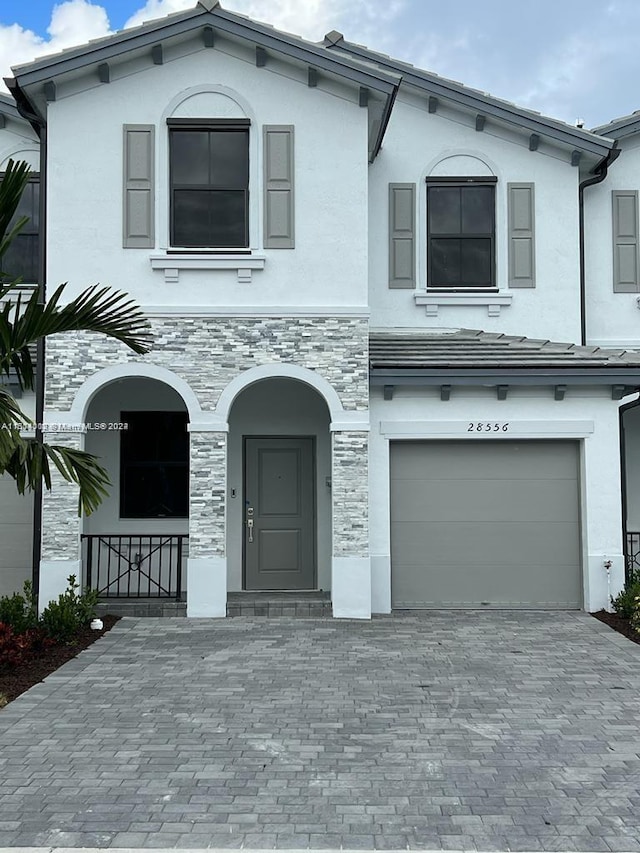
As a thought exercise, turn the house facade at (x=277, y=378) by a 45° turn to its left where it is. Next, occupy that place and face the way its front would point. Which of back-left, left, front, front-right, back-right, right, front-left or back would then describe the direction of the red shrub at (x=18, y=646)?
right

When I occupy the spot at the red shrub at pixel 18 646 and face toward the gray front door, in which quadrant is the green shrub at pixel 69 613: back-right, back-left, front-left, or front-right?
front-left

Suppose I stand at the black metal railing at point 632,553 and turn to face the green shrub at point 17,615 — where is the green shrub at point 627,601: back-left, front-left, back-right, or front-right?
front-left

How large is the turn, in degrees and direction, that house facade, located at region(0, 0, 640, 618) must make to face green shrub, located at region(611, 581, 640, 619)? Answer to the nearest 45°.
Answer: approximately 90° to its left

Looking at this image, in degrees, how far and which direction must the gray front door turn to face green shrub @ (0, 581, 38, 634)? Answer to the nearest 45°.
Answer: approximately 45° to its right

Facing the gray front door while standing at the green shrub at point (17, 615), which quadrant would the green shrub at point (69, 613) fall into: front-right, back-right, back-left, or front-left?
front-right

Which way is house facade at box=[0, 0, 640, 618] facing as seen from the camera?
toward the camera

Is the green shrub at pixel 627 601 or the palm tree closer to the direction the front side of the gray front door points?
the palm tree

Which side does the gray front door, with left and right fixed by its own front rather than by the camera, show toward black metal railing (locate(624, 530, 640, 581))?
left

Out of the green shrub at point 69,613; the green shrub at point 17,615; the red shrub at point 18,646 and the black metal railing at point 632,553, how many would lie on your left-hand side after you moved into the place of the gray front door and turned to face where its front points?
1

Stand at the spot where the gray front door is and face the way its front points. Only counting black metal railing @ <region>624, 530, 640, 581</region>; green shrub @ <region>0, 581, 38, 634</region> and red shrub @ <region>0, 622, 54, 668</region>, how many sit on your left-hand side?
1
